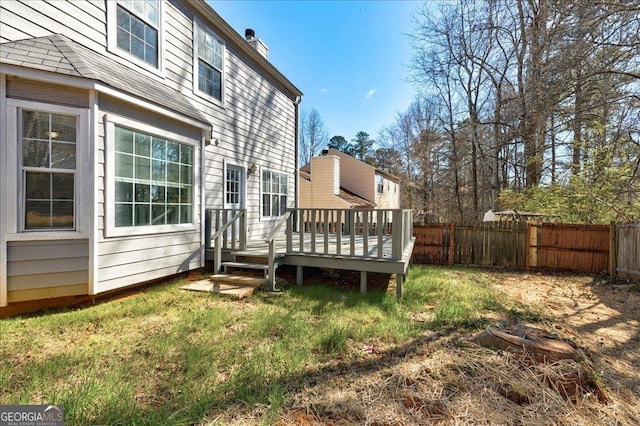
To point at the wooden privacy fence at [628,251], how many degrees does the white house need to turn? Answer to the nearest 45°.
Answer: approximately 135° to its right

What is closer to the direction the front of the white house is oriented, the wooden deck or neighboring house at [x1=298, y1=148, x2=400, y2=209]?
the neighboring house

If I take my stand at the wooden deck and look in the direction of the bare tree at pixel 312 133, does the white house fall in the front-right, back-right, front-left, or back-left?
back-left

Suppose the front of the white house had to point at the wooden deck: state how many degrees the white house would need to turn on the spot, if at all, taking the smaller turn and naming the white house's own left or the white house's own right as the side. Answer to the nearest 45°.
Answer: approximately 135° to the white house's own right

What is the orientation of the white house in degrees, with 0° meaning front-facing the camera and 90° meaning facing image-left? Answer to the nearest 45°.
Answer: approximately 135°

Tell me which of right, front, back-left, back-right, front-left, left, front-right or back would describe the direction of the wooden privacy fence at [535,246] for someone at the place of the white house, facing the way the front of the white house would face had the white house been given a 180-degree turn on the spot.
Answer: front-left

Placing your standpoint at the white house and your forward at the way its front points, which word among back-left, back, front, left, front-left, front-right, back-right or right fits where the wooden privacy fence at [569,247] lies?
back-right

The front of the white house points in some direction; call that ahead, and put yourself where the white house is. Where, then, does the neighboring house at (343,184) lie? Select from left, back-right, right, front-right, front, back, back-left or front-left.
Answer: right
